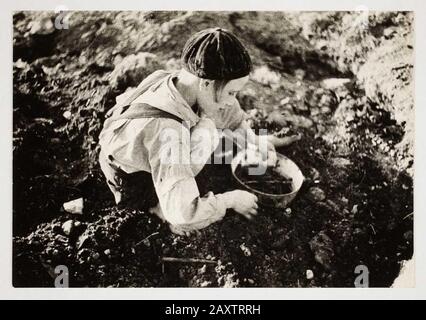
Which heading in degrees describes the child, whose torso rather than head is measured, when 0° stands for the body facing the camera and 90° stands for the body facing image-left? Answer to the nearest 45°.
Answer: approximately 270°

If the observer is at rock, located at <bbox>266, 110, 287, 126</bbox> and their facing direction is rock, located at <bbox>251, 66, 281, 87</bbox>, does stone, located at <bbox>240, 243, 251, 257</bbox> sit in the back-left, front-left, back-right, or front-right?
back-left
